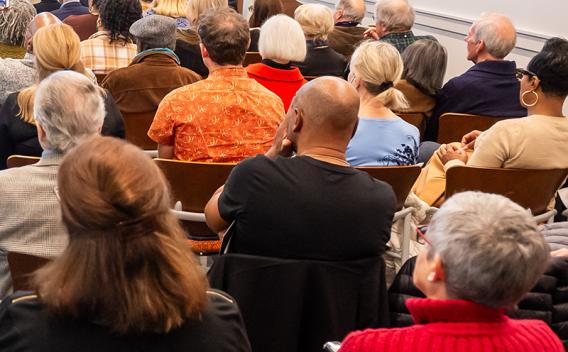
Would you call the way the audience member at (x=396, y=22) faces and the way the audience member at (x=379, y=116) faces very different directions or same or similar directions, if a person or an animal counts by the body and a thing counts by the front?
same or similar directions

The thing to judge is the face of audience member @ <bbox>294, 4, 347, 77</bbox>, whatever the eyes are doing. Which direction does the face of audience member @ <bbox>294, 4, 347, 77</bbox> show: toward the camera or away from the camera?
away from the camera

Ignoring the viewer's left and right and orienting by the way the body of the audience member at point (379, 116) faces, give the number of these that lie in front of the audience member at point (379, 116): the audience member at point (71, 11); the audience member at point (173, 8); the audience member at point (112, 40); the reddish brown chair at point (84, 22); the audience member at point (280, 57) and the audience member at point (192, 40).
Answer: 6

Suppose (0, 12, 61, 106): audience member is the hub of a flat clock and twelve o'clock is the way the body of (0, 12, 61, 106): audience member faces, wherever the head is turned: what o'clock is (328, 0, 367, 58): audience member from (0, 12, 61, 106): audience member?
(328, 0, 367, 58): audience member is roughly at 2 o'clock from (0, 12, 61, 106): audience member.

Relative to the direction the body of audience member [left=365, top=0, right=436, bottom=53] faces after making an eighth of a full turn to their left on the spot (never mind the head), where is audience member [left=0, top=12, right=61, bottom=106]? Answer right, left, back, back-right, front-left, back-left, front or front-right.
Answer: front-left

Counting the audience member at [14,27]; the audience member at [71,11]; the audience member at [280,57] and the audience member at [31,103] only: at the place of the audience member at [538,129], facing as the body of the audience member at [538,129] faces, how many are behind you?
0

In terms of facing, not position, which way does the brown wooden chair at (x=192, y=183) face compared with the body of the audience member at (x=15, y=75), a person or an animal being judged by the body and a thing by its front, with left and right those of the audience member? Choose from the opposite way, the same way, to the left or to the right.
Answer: the same way

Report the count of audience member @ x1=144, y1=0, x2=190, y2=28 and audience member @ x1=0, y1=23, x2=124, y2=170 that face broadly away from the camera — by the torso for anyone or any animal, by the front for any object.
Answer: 2

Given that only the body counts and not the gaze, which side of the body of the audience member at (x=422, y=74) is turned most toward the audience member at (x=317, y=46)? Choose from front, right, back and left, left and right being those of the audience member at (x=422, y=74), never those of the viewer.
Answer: front

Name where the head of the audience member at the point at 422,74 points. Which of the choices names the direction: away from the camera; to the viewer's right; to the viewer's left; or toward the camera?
away from the camera

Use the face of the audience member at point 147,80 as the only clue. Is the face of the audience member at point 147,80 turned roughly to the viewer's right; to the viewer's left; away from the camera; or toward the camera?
away from the camera

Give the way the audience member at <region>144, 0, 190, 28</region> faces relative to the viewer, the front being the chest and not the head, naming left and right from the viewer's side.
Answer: facing away from the viewer

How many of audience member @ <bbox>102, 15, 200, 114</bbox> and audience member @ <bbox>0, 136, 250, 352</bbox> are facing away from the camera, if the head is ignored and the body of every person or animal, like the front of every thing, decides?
2

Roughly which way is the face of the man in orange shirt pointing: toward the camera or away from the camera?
away from the camera

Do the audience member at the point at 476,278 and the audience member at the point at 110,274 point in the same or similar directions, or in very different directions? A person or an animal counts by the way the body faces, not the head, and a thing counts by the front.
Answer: same or similar directions

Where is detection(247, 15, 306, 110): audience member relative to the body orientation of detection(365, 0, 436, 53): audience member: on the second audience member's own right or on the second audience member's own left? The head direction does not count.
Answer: on the second audience member's own left

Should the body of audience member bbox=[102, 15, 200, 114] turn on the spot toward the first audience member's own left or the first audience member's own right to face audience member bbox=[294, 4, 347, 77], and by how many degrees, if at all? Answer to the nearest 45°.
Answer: approximately 45° to the first audience member's own right

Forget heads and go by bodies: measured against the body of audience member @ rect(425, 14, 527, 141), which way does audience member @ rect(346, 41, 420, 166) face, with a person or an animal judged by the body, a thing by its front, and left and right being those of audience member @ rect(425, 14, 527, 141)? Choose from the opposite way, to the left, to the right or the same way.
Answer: the same way

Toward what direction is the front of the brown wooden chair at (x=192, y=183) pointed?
away from the camera

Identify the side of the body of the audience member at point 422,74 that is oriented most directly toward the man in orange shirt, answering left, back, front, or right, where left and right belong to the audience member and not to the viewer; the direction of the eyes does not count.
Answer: left

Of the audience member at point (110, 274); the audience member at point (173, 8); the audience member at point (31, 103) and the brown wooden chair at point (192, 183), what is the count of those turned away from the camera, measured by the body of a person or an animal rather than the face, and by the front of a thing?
4
